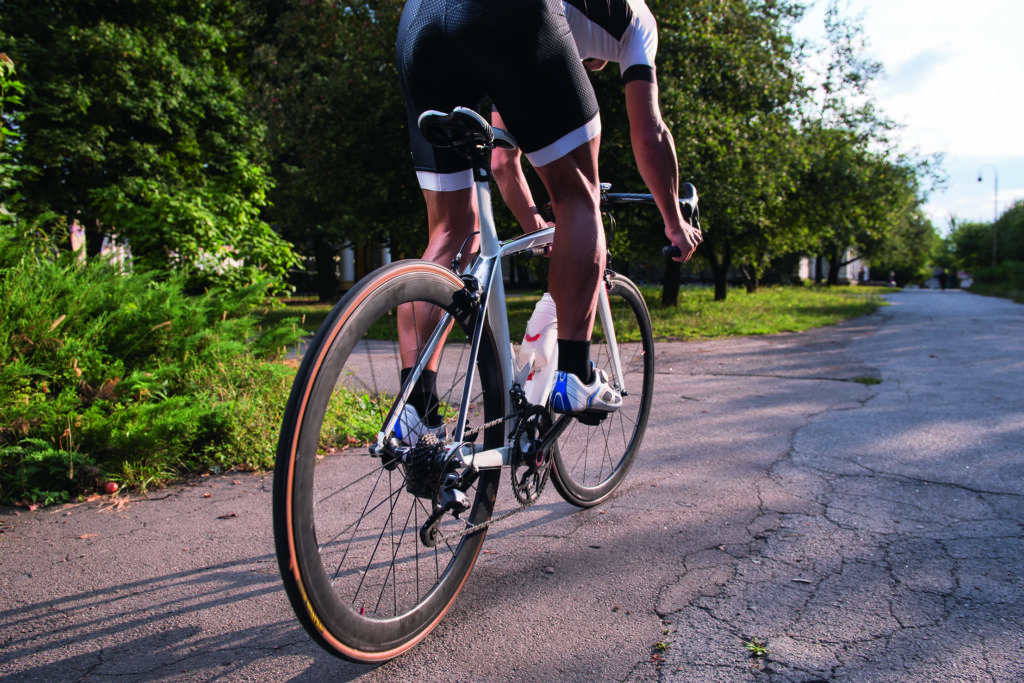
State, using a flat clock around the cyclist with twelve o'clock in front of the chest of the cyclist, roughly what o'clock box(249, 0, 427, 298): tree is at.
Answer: The tree is roughly at 10 o'clock from the cyclist.

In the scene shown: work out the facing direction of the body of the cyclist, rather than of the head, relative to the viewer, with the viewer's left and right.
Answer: facing away from the viewer and to the right of the viewer

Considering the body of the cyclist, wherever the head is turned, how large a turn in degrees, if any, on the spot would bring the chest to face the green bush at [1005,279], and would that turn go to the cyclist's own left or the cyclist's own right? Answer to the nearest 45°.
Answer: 0° — they already face it

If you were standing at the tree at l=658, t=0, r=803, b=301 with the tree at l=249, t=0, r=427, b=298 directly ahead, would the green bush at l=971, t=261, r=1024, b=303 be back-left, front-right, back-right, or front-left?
back-right

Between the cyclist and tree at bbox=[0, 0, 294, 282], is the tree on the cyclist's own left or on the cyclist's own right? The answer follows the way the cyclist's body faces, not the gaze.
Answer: on the cyclist's own left

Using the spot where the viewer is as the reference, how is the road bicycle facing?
facing away from the viewer and to the right of the viewer

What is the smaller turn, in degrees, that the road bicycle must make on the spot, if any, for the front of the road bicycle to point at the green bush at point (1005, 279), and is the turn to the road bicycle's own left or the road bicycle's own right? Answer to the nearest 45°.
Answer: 0° — it already faces it

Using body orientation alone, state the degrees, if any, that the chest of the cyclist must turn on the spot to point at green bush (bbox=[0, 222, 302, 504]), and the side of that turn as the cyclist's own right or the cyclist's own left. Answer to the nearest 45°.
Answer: approximately 90° to the cyclist's own left

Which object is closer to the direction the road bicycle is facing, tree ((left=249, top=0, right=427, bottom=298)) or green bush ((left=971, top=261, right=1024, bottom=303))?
the green bush
